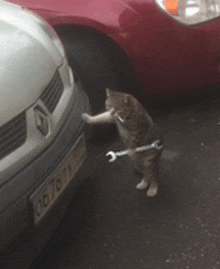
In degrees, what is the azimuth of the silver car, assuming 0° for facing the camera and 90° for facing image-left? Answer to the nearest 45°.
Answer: approximately 315°

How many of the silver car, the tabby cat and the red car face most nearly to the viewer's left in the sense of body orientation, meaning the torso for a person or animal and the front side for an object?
1

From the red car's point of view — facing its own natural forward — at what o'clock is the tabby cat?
The tabby cat is roughly at 2 o'clock from the red car.

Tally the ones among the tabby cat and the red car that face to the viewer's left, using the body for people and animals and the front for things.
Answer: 1

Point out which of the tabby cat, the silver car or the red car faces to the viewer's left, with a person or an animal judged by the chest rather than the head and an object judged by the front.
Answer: the tabby cat

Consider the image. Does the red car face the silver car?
no

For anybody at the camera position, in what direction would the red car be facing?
facing the viewer and to the right of the viewer

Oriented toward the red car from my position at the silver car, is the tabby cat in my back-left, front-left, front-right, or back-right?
front-right

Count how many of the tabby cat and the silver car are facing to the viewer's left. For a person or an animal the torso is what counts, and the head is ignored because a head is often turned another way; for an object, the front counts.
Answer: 1

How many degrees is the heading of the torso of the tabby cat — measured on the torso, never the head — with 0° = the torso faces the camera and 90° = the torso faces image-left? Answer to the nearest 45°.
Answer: approximately 90°

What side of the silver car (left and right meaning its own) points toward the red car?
left

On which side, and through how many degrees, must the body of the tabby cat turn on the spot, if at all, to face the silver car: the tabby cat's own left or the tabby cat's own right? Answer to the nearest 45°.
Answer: approximately 45° to the tabby cat's own left

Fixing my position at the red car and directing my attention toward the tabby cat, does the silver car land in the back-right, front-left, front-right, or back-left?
front-right

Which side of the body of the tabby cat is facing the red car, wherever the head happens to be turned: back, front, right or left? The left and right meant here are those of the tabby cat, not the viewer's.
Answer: right

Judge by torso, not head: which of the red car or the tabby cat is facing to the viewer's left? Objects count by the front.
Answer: the tabby cat
